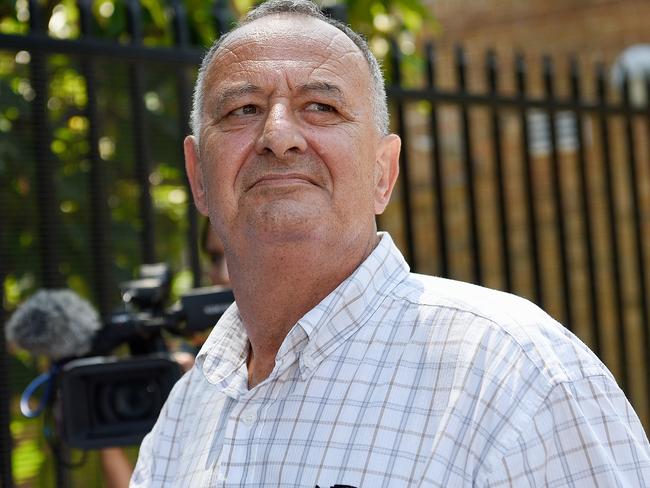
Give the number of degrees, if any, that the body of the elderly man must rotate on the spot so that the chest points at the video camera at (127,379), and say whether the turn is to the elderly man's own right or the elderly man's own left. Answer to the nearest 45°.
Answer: approximately 90° to the elderly man's own right

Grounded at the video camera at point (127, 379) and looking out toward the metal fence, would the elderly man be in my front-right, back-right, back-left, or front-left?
back-right

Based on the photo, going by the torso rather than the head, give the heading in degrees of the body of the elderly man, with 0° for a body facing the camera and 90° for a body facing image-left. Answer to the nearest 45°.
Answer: approximately 45°
